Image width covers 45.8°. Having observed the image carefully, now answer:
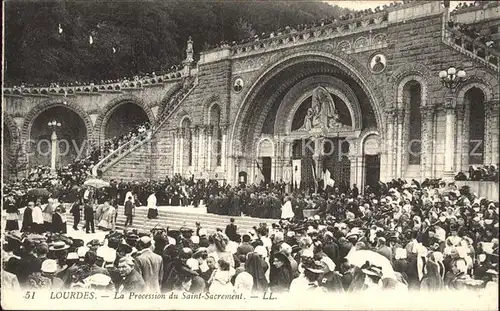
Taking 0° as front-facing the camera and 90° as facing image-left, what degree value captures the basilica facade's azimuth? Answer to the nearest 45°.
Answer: approximately 45°

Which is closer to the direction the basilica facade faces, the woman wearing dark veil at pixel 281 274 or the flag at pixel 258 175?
the woman wearing dark veil

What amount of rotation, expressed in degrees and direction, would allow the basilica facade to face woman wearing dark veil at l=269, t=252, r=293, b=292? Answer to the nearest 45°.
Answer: approximately 45° to its left

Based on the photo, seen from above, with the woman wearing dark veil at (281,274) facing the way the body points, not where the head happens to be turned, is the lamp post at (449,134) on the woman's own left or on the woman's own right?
on the woman's own right

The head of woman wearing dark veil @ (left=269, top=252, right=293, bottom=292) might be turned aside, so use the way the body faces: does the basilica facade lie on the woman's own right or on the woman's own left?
on the woman's own right
